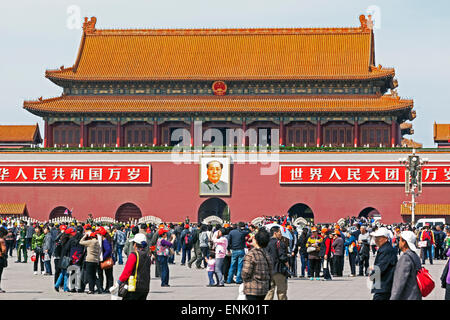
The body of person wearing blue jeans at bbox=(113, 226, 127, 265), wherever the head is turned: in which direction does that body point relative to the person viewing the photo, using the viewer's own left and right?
facing away from the viewer

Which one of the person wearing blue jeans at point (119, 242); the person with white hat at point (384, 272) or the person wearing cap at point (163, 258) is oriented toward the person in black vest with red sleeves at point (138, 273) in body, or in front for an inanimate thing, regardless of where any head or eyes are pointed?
the person with white hat

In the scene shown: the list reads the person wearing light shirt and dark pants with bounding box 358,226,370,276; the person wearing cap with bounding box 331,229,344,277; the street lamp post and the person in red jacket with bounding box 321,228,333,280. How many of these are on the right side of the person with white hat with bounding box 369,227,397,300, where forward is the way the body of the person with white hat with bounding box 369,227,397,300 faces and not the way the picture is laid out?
4

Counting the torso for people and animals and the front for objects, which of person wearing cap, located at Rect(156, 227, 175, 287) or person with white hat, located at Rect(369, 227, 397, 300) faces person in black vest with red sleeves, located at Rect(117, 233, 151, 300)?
the person with white hat

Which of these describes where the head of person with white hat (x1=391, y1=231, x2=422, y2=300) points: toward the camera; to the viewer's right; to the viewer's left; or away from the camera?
to the viewer's left

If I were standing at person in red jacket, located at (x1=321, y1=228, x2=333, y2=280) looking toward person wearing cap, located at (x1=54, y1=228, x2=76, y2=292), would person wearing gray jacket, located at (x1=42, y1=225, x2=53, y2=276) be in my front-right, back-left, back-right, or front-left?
front-right

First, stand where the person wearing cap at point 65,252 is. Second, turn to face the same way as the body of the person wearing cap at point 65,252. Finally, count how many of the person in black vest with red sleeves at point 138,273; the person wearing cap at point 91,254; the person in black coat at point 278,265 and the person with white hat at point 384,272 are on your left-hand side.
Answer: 0

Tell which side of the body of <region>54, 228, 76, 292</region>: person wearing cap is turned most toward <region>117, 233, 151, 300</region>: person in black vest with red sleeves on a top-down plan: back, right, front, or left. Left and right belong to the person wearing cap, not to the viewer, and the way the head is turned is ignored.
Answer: right

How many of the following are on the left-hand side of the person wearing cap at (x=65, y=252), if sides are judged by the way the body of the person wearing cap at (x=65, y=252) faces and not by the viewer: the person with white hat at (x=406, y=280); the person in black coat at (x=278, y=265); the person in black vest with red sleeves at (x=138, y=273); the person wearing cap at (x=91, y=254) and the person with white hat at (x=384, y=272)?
0

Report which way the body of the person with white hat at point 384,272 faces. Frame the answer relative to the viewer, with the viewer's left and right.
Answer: facing to the left of the viewer

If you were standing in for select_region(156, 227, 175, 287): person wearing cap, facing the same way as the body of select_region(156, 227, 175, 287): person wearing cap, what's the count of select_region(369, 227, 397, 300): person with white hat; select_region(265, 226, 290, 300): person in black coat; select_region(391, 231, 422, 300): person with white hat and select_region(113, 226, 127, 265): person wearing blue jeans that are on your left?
1

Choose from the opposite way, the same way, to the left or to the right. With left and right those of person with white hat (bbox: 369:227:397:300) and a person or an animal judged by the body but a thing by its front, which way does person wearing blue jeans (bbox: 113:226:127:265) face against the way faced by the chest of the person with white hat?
to the right

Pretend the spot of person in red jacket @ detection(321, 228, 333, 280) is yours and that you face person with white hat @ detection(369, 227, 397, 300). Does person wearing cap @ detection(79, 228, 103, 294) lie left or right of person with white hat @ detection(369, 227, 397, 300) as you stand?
right

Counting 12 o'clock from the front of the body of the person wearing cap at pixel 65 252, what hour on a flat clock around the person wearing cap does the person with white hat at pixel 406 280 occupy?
The person with white hat is roughly at 2 o'clock from the person wearing cap.
